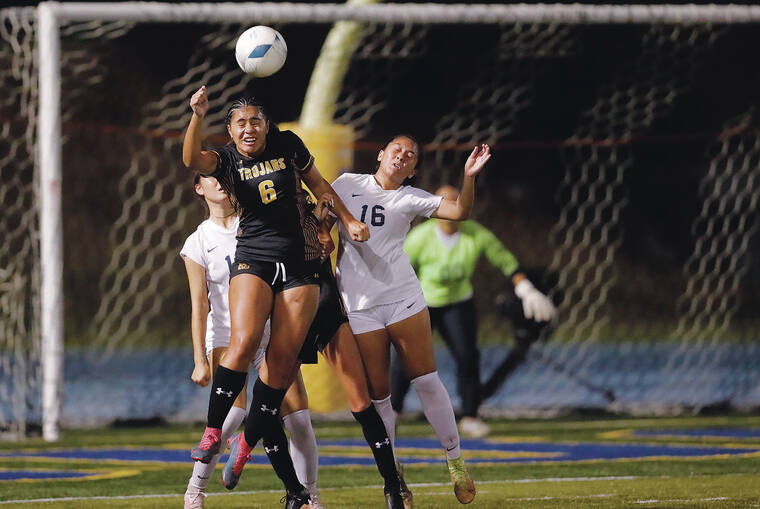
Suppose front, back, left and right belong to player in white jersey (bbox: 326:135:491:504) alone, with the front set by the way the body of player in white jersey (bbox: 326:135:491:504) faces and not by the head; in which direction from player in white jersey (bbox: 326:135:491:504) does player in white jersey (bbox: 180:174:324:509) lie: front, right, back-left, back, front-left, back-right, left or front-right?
right

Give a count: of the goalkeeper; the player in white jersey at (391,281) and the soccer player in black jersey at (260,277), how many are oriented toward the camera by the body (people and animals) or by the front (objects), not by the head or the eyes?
3

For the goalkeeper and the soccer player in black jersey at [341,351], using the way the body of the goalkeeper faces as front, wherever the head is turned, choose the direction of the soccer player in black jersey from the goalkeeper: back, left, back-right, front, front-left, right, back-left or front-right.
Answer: front

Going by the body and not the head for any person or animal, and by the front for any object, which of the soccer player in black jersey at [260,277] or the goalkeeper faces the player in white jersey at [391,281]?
the goalkeeper

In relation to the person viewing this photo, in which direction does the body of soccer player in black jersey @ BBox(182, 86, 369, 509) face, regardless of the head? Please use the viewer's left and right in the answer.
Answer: facing the viewer

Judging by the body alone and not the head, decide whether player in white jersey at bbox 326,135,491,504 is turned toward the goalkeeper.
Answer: no

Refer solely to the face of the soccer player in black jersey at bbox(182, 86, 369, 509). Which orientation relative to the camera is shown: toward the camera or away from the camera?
toward the camera

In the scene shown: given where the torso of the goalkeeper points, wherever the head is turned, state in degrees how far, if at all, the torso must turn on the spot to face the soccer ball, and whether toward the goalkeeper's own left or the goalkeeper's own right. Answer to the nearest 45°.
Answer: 0° — they already face it

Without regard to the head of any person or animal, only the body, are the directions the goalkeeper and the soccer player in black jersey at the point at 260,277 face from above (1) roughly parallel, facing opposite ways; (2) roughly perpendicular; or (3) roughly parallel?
roughly parallel

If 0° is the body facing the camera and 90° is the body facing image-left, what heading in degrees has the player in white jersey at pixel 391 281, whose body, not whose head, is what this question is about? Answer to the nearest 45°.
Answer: approximately 0°

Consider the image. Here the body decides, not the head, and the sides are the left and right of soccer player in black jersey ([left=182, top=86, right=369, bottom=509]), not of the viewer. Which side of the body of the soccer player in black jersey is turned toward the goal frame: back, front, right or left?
back

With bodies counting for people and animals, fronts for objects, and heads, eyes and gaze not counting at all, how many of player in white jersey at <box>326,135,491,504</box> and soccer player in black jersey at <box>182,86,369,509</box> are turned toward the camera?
2

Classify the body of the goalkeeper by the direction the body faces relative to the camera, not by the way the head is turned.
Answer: toward the camera

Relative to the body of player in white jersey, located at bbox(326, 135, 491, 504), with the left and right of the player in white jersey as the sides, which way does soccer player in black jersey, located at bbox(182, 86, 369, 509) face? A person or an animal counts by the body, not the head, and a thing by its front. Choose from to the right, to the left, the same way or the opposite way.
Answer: the same way

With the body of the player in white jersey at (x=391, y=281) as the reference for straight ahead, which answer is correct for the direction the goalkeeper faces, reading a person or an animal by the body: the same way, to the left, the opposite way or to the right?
the same way

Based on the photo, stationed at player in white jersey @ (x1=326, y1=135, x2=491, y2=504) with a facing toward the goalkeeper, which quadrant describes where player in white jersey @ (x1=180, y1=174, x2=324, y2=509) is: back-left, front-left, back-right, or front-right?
back-left

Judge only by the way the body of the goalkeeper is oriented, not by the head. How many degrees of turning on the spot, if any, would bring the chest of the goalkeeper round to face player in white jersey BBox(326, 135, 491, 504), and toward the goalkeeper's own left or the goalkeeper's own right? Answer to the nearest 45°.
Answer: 0° — they already face them

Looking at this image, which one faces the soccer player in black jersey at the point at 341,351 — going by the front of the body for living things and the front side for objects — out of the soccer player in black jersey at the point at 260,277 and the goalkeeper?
the goalkeeper
